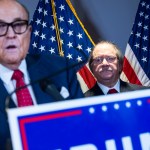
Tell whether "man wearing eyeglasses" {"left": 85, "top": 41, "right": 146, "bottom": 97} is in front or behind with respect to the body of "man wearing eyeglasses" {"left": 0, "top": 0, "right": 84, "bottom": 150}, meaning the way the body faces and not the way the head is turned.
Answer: behind

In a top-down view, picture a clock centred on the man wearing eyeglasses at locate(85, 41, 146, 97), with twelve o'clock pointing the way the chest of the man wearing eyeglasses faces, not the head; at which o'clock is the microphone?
The microphone is roughly at 12 o'clock from the man wearing eyeglasses.

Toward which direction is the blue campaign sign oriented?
toward the camera

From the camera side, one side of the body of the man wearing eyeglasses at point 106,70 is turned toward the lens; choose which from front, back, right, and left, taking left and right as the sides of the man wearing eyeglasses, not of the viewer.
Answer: front

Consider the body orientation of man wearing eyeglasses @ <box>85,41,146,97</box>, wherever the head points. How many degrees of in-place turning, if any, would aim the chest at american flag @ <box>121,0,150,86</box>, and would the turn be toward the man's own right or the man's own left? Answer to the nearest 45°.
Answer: approximately 180°

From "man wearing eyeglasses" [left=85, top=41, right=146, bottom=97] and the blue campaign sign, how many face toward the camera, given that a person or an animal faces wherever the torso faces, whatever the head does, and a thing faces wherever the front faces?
2

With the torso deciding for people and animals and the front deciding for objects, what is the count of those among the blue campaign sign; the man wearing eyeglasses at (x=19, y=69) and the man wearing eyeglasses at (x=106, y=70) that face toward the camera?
3

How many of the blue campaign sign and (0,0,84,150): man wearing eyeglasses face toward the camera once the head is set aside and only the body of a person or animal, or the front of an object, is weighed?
2

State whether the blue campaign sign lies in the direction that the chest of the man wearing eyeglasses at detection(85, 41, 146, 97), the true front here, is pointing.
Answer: yes

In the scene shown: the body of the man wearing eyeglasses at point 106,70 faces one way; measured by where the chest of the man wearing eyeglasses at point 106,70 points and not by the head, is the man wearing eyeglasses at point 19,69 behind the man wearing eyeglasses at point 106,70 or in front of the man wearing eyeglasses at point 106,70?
in front

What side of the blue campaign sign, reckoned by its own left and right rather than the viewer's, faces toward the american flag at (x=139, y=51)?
back

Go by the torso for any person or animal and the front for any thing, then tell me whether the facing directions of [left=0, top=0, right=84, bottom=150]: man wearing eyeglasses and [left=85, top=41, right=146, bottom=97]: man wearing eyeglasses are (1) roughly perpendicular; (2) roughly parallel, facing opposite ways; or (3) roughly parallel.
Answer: roughly parallel

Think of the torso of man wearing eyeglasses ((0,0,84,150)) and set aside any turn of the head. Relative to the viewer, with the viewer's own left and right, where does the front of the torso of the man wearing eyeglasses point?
facing the viewer
